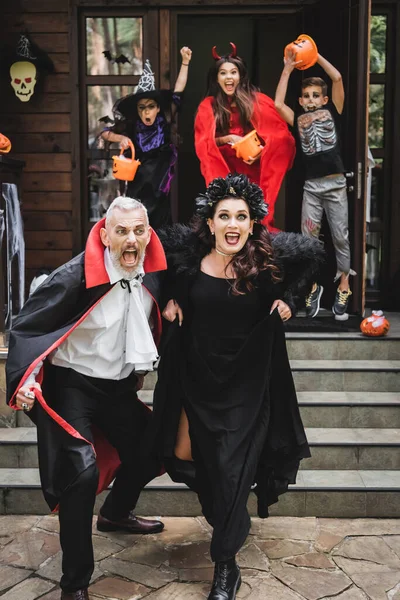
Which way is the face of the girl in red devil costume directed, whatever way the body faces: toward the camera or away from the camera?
toward the camera

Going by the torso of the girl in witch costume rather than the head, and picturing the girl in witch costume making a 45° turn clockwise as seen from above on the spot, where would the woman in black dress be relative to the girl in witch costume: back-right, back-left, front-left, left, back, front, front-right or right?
front-left

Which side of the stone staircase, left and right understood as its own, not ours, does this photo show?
front

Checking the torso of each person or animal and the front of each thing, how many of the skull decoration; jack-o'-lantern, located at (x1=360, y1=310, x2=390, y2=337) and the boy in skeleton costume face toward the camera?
3

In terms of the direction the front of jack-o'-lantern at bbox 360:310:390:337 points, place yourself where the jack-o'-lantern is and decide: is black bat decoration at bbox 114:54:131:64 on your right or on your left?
on your right

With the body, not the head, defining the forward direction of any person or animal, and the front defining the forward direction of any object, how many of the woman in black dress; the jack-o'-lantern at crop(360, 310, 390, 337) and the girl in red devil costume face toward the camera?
3

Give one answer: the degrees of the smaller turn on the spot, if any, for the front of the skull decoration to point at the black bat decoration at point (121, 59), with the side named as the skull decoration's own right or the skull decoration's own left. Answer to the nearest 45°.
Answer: approximately 90° to the skull decoration's own left

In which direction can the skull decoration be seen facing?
toward the camera

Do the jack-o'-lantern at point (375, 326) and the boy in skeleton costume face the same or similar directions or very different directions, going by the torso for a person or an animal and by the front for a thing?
same or similar directions

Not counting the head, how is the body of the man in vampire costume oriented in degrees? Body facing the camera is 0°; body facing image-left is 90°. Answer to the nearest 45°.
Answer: approximately 315°

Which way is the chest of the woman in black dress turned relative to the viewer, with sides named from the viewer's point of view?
facing the viewer

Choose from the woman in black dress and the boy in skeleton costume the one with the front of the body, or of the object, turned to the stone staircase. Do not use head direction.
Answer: the boy in skeleton costume

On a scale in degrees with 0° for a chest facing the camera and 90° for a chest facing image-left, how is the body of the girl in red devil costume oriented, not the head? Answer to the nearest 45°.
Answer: approximately 0°

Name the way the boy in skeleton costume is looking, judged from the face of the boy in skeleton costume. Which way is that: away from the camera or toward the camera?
toward the camera
